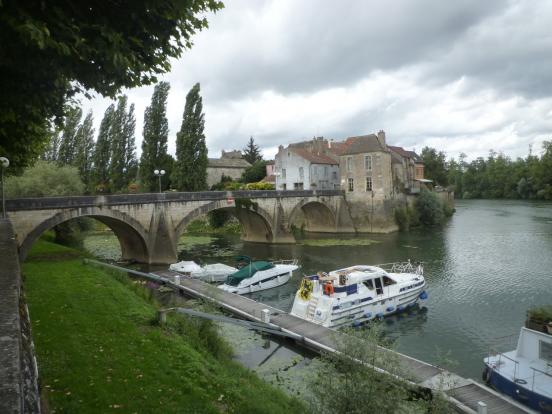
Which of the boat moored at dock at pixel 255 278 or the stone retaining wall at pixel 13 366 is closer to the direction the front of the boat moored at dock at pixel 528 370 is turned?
the boat moored at dock

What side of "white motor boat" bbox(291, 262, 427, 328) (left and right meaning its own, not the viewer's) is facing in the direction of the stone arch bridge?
left

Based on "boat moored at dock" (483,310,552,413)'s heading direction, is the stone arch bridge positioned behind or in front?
in front

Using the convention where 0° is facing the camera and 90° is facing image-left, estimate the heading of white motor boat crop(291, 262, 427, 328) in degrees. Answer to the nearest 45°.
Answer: approximately 225°

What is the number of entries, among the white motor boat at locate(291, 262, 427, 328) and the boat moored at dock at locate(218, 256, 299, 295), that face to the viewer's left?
0

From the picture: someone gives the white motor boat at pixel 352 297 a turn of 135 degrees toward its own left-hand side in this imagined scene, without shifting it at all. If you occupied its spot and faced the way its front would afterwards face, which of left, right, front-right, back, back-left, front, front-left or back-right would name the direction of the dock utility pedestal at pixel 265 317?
front-left

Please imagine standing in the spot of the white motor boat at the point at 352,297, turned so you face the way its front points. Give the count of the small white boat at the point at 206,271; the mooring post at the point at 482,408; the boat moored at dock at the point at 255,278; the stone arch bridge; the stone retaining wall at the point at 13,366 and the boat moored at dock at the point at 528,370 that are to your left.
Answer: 3

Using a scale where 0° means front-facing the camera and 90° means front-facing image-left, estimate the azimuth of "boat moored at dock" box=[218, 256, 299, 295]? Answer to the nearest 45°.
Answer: approximately 225°

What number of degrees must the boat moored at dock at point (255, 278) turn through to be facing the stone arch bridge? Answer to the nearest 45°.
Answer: approximately 90° to its left

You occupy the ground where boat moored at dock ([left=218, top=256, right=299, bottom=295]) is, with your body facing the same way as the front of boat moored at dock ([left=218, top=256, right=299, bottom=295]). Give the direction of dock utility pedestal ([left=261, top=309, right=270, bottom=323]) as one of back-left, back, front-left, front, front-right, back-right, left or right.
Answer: back-right

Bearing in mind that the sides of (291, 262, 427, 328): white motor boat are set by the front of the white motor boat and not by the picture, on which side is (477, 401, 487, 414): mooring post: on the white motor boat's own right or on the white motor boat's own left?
on the white motor boat's own right

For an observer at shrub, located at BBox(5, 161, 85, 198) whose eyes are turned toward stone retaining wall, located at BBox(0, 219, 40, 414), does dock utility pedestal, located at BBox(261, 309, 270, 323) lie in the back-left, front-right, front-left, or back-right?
front-left

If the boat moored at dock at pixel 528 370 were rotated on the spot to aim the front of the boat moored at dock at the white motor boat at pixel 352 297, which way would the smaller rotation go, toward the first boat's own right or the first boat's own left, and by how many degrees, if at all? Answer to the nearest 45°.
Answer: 0° — it already faces it
